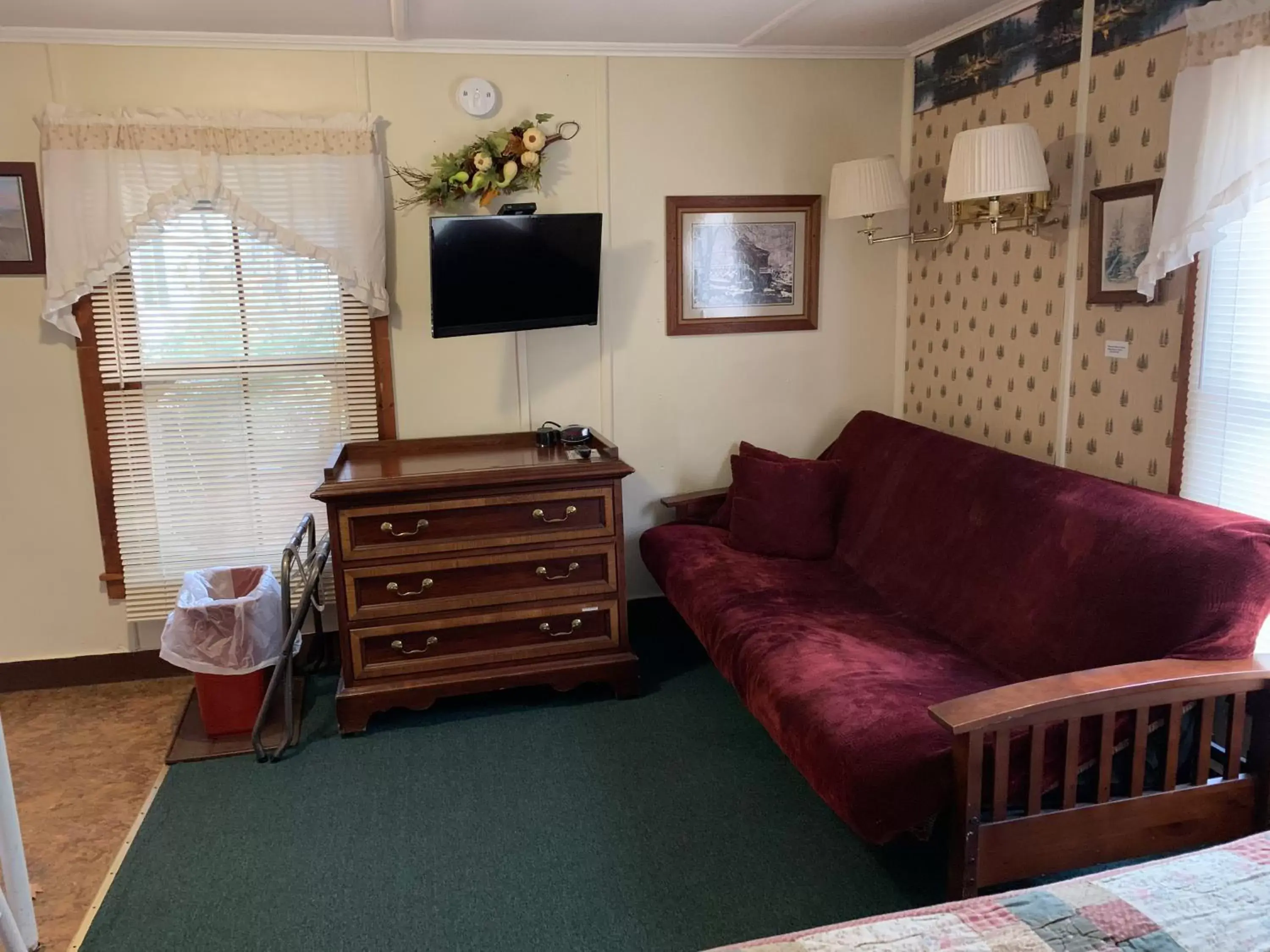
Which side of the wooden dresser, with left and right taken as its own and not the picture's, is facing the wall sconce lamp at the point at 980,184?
left

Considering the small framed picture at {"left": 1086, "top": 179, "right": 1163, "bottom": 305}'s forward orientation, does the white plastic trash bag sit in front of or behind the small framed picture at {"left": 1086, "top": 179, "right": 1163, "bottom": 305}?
in front

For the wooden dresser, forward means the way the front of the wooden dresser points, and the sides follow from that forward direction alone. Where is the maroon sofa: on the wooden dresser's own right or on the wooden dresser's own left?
on the wooden dresser's own left

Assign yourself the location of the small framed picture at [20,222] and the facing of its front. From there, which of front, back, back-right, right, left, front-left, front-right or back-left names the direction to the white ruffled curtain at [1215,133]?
front-left

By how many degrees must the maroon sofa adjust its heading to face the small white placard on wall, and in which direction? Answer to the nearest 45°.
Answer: approximately 180°

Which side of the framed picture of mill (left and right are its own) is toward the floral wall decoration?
right

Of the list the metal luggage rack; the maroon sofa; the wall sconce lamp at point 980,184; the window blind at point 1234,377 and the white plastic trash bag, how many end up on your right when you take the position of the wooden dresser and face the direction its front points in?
2

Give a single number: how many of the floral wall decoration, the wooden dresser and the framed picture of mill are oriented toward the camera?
3

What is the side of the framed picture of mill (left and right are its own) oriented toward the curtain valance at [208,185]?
right

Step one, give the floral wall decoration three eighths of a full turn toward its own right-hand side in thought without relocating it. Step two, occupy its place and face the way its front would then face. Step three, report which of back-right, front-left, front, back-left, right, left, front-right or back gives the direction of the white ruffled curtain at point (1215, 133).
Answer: back

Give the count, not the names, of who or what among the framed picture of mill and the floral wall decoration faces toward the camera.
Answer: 2

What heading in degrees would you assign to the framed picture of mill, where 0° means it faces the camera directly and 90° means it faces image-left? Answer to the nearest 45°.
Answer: approximately 0°

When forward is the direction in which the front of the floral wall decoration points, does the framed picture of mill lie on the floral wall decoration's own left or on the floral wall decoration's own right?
on the floral wall decoration's own left
